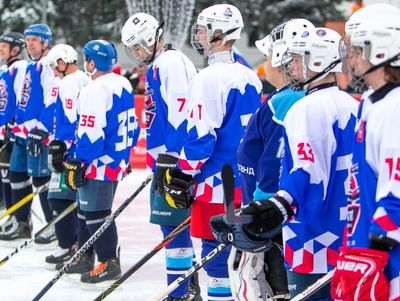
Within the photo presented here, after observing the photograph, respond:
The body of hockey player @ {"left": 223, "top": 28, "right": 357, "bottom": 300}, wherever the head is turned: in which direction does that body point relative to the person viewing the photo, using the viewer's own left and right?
facing to the left of the viewer

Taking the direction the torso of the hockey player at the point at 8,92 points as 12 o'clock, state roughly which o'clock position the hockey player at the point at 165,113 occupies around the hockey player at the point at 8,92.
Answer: the hockey player at the point at 165,113 is roughly at 10 o'clock from the hockey player at the point at 8,92.

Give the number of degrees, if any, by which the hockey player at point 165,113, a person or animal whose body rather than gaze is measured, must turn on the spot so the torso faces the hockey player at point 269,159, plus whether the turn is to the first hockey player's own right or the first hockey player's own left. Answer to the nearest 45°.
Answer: approximately 45° to the first hockey player's own left

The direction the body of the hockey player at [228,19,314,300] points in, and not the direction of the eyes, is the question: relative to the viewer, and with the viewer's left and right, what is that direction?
facing to the left of the viewer
